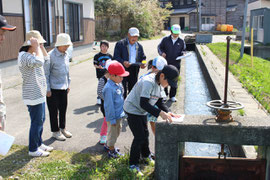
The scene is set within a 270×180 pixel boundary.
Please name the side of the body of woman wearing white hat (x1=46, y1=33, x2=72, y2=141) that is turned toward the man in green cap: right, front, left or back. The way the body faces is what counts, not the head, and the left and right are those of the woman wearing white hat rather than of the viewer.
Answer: left

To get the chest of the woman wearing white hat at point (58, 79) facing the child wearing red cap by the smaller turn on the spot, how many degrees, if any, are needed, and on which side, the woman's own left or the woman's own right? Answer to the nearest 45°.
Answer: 0° — they already face them

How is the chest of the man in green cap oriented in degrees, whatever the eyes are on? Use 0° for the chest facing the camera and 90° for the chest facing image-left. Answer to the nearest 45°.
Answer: approximately 0°

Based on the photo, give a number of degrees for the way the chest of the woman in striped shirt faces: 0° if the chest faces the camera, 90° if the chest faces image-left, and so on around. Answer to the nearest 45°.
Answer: approximately 270°

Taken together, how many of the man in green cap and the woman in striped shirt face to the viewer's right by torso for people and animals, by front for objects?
1

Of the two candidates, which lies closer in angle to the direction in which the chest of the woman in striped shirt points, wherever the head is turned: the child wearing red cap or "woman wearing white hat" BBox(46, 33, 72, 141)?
the child wearing red cap

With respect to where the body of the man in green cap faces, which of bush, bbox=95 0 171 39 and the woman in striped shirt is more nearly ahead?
the woman in striped shirt

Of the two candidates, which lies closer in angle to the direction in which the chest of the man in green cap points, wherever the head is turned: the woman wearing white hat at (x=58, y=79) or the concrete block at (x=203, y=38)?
the woman wearing white hat

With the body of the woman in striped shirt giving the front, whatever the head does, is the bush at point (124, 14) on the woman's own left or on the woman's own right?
on the woman's own left
